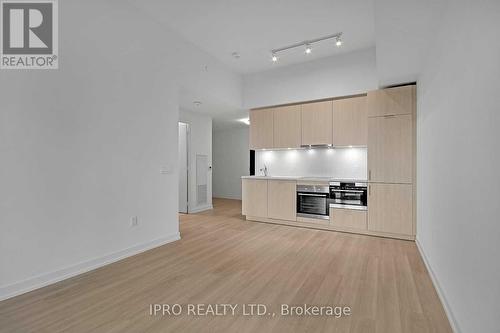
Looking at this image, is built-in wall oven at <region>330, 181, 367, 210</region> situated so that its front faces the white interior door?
no

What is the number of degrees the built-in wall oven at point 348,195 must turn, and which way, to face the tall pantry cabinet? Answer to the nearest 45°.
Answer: approximately 90° to its left

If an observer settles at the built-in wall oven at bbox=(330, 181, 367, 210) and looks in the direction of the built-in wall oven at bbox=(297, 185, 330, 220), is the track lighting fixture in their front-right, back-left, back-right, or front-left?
front-left

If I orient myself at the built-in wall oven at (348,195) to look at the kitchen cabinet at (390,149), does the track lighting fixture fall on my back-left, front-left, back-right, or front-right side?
back-right

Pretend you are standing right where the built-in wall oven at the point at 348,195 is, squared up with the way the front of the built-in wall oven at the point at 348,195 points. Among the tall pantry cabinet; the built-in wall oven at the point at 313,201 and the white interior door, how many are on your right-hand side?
2

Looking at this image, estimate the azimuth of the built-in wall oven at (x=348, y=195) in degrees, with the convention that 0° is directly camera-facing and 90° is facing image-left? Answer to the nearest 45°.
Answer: approximately 0°

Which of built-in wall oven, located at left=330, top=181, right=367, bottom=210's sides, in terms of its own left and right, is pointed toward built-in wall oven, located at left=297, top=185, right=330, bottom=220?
right
